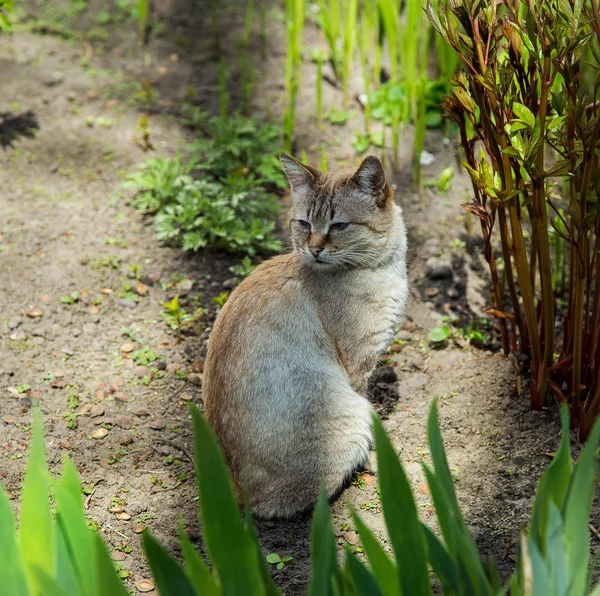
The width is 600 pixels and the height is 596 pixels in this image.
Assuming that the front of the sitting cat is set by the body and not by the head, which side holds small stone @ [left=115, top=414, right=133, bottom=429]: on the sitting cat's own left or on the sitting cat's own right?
on the sitting cat's own left

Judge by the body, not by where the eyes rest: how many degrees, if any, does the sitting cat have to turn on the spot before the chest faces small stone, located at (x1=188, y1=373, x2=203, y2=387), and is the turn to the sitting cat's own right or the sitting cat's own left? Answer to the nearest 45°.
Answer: approximately 90° to the sitting cat's own left

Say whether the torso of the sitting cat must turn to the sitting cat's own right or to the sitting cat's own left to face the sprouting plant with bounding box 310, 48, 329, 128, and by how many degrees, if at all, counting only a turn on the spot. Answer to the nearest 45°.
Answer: approximately 45° to the sitting cat's own left

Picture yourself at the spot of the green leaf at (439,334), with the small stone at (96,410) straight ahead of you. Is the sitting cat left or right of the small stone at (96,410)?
left

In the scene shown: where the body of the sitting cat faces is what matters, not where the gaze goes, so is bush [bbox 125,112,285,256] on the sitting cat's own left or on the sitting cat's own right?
on the sitting cat's own left

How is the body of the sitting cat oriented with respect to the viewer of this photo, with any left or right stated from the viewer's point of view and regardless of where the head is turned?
facing away from the viewer and to the right of the viewer

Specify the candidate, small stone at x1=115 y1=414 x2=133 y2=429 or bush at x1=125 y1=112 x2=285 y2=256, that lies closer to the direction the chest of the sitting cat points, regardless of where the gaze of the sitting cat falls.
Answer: the bush
